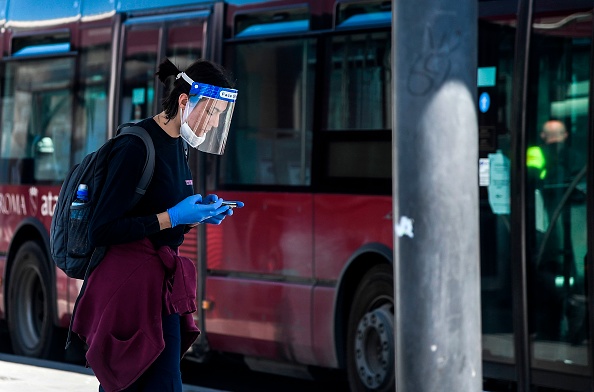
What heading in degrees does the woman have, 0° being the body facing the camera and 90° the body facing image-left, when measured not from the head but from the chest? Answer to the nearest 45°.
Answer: approximately 270°

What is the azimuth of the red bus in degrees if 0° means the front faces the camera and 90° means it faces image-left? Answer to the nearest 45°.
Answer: approximately 315°

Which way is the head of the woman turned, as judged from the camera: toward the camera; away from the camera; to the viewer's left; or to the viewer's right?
to the viewer's right

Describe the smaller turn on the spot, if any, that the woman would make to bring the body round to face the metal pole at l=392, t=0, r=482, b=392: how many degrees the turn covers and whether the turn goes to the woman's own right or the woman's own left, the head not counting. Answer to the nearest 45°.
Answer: approximately 45° to the woman's own right
